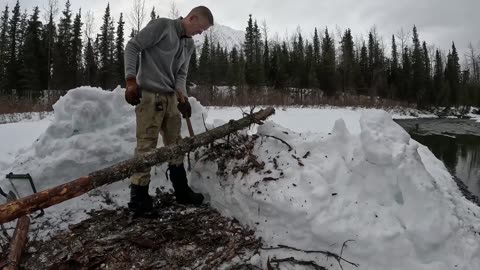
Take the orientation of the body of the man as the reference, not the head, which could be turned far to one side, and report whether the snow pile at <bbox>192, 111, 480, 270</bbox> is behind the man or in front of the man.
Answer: in front

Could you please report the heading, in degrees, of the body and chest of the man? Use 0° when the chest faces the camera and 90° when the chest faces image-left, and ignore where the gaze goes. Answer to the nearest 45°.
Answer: approximately 315°

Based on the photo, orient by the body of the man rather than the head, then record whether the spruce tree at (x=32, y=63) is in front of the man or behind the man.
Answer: behind

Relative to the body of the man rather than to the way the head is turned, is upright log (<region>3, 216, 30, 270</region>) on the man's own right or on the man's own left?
on the man's own right

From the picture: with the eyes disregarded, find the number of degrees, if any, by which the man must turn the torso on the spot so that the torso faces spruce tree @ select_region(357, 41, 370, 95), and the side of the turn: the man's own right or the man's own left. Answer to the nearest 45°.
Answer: approximately 90° to the man's own left

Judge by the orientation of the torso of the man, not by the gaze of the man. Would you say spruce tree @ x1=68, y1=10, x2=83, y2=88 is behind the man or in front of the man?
behind

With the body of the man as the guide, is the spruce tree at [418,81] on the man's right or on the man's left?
on the man's left

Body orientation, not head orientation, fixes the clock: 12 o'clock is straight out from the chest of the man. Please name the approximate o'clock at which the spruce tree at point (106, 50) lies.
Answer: The spruce tree is roughly at 7 o'clock from the man.

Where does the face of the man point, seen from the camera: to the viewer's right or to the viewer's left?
to the viewer's right

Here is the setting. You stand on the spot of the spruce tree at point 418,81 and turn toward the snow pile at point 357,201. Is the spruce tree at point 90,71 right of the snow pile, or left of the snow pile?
right

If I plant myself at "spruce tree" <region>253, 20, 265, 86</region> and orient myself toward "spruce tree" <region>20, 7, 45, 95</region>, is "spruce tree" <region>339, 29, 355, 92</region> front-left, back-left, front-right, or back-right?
back-left

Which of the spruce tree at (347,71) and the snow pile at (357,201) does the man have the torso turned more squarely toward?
the snow pile

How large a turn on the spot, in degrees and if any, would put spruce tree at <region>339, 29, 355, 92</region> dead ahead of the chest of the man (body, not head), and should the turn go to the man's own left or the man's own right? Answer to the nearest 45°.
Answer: approximately 90° to the man's own left
